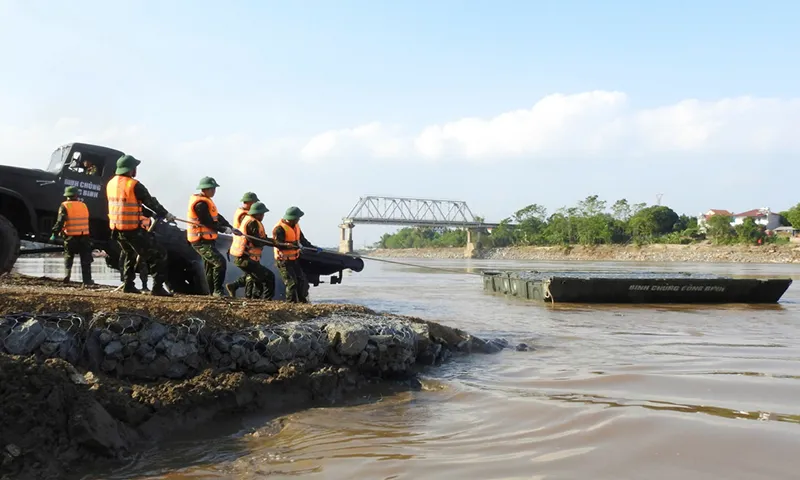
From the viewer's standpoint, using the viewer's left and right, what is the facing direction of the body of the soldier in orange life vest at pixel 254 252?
facing to the right of the viewer

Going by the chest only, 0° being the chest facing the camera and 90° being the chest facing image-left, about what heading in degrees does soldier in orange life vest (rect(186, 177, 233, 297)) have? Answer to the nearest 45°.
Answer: approximately 270°

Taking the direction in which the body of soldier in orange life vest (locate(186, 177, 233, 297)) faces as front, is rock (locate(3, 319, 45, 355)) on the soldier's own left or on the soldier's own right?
on the soldier's own right

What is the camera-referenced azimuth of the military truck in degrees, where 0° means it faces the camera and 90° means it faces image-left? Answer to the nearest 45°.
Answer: approximately 90°

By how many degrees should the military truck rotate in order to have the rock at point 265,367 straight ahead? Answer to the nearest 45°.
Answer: approximately 90° to its left

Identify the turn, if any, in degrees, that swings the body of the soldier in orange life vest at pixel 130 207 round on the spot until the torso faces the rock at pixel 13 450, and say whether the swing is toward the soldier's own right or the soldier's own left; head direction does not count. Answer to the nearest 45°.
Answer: approximately 135° to the soldier's own right

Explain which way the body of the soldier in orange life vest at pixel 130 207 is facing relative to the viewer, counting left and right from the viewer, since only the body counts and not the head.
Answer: facing away from the viewer and to the right of the viewer

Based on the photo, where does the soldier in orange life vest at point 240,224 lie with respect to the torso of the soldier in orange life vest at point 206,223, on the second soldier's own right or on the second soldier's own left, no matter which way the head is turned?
on the second soldier's own left

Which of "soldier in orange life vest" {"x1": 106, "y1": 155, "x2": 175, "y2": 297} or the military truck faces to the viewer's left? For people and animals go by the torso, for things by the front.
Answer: the military truck

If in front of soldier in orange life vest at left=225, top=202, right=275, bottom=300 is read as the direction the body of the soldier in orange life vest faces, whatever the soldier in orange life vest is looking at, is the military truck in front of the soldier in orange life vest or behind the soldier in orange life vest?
behind

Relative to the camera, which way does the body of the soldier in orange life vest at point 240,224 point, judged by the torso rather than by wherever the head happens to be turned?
to the viewer's right

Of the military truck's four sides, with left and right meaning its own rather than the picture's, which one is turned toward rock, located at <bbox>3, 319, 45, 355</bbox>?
left

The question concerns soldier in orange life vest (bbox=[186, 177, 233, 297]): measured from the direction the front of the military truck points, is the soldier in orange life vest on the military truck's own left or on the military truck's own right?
on the military truck's own left
